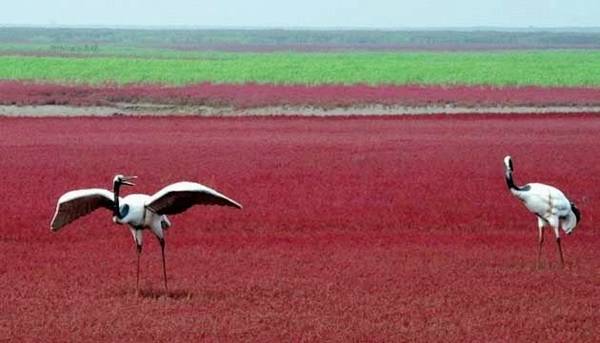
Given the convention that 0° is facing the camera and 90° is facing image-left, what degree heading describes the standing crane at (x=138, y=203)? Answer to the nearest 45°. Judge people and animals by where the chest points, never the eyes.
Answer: approximately 45°
